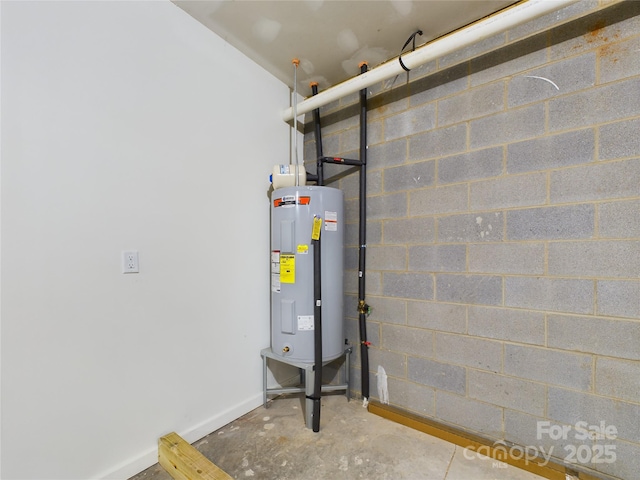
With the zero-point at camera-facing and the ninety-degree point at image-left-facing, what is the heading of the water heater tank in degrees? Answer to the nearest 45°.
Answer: approximately 45°
